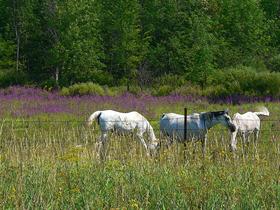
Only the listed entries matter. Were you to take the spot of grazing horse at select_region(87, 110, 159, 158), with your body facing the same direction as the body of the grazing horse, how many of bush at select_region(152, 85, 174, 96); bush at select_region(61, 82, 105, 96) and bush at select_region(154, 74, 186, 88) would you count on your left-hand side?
3

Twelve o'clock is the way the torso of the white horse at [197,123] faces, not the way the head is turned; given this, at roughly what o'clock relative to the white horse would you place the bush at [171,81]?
The bush is roughly at 9 o'clock from the white horse.

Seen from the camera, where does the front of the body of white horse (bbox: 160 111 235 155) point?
to the viewer's right

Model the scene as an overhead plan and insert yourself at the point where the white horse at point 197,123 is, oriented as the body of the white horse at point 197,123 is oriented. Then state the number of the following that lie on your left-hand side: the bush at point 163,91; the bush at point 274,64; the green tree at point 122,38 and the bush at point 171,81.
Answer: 4

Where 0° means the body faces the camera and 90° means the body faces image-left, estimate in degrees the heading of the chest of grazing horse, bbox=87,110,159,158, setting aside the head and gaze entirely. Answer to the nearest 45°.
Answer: approximately 270°

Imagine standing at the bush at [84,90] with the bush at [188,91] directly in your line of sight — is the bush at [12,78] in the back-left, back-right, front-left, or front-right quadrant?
back-left

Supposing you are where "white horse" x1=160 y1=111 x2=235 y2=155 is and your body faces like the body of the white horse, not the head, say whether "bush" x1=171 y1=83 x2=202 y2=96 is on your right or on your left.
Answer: on your left

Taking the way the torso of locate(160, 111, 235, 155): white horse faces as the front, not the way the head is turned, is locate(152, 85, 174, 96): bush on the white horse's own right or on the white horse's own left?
on the white horse's own left

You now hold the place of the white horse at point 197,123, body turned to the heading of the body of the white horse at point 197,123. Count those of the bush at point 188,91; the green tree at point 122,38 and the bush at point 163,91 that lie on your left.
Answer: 3

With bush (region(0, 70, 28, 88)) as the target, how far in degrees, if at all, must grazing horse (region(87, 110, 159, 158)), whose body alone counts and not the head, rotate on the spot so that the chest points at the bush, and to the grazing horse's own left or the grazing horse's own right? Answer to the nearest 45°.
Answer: approximately 90° to the grazing horse's own left

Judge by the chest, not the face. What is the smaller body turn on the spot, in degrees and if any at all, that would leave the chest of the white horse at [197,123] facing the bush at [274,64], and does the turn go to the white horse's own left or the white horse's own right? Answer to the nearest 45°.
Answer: approximately 90° to the white horse's own left

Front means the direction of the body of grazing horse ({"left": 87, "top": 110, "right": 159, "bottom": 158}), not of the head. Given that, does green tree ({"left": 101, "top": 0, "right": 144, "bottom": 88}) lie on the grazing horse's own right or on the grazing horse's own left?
on the grazing horse's own left
